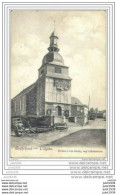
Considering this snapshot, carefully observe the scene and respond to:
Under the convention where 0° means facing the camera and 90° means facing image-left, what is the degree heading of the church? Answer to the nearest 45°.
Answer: approximately 315°
